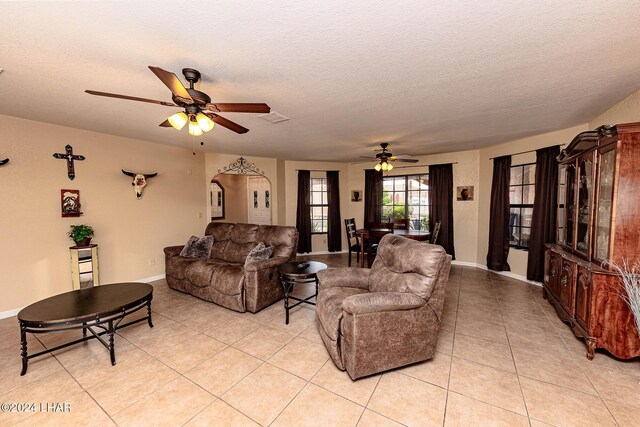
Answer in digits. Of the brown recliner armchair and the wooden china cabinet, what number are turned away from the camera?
0

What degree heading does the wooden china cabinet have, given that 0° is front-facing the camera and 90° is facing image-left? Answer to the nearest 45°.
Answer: approximately 45°

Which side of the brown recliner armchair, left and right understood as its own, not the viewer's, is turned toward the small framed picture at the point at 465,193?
back

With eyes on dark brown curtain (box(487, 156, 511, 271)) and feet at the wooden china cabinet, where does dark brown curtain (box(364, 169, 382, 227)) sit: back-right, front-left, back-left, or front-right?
front-left

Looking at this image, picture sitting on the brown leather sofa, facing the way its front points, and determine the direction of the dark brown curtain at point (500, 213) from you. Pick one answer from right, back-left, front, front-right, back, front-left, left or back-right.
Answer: back-left

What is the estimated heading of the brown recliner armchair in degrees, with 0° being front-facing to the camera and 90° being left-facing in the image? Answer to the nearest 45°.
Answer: approximately 45°

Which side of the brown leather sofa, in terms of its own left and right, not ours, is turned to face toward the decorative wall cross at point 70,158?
right

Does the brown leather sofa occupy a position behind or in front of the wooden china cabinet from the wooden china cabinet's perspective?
in front

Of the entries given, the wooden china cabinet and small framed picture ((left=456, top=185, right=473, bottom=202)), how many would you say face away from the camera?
0

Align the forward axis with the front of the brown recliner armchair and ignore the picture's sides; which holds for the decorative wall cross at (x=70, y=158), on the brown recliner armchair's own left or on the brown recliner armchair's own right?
on the brown recliner armchair's own right

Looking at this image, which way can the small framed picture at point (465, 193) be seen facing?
toward the camera

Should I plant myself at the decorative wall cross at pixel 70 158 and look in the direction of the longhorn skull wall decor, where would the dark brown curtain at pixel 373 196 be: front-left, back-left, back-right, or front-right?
front-right

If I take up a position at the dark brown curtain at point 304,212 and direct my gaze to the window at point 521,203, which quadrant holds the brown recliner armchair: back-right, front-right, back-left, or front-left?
front-right

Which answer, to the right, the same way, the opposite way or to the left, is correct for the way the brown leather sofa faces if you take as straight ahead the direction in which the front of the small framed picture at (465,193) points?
the same way

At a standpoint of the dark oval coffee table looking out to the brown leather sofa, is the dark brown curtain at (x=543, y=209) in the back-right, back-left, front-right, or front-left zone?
front-right
